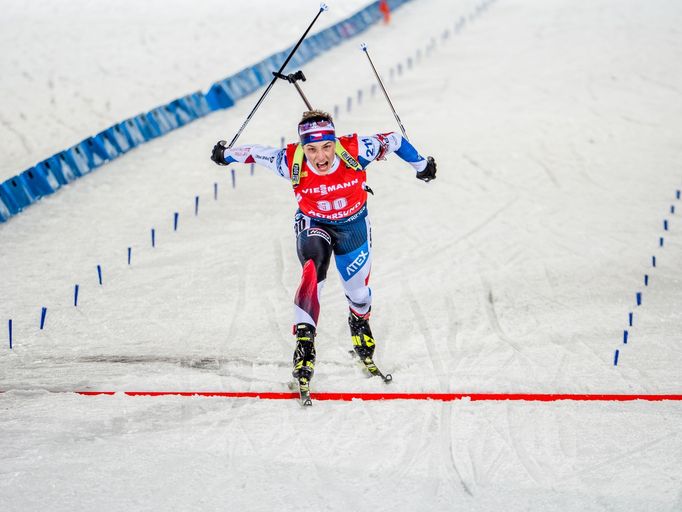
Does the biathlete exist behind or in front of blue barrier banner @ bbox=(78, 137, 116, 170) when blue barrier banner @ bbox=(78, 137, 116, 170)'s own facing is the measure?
in front

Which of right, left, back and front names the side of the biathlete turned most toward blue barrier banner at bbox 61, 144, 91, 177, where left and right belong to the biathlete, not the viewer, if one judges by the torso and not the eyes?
back

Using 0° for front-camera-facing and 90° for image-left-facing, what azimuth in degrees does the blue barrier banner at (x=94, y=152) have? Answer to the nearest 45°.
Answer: approximately 315°

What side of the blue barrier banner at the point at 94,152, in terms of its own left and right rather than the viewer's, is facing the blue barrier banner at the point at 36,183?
right

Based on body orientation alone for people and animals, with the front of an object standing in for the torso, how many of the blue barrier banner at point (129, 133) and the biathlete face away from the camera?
0

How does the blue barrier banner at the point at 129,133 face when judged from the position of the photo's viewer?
facing the viewer and to the right of the viewer

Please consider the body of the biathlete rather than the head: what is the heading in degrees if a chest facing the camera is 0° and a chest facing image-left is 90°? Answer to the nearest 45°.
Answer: approximately 0°

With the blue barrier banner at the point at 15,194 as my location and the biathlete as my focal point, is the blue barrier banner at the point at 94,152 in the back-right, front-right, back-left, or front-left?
back-left

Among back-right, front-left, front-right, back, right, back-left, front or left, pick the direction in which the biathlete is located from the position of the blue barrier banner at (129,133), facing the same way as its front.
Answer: front-right
